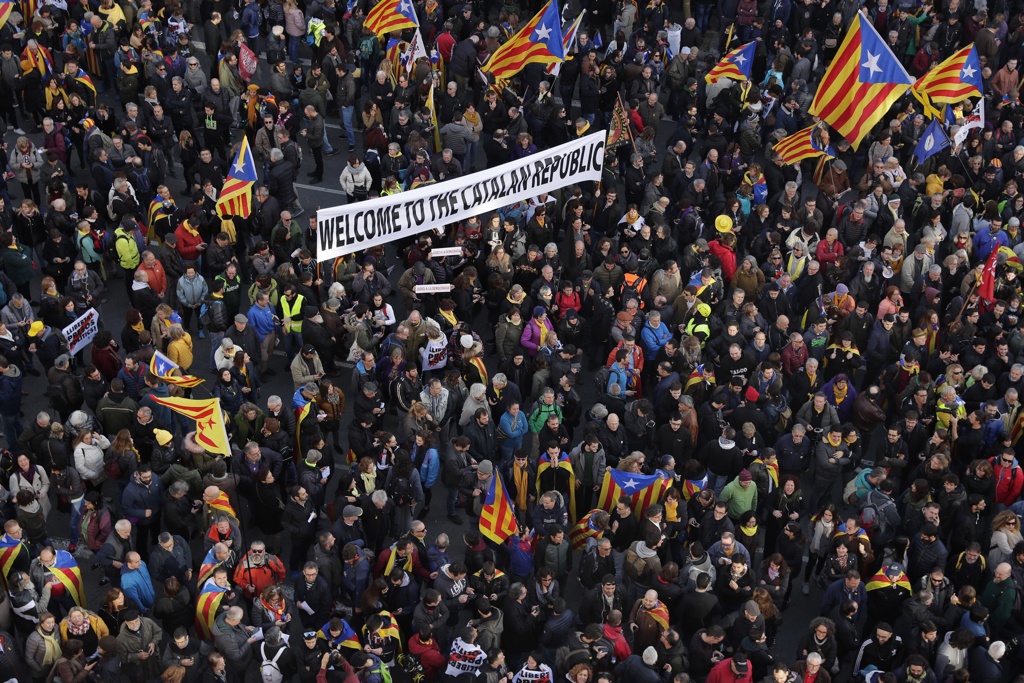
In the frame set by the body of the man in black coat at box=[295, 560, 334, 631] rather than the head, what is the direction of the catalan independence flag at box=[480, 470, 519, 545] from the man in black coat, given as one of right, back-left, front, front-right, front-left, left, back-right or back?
back-left

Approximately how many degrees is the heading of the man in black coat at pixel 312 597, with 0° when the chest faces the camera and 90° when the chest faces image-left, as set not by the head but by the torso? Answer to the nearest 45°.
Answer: approximately 45°

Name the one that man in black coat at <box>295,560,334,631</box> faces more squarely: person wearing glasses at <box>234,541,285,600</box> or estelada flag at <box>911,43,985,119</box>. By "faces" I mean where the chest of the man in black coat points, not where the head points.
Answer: the person wearing glasses

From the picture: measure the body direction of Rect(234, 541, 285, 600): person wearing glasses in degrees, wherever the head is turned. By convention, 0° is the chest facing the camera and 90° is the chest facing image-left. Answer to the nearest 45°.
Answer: approximately 0°
